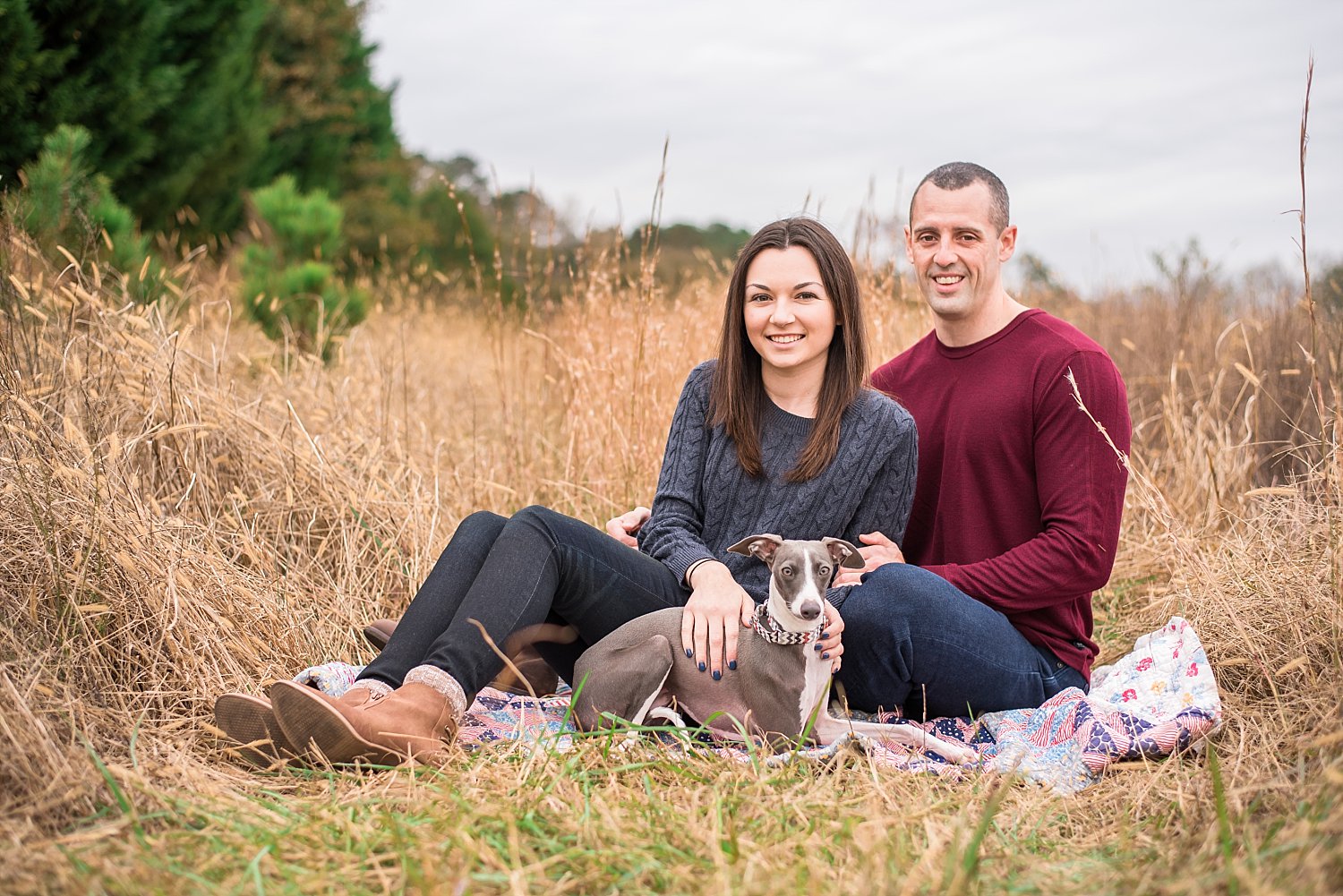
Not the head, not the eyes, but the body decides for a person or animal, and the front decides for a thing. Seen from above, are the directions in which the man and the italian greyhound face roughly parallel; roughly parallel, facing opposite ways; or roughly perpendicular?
roughly perpendicular

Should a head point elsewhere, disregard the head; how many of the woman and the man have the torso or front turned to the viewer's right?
0

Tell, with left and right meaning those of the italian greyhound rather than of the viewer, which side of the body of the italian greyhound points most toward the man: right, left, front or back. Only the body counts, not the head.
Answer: left

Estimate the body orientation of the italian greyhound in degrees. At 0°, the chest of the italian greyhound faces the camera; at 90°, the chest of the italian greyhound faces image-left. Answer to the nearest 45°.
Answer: approximately 315°

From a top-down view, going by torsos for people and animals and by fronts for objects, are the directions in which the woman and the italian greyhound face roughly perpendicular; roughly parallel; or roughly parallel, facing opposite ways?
roughly perpendicular

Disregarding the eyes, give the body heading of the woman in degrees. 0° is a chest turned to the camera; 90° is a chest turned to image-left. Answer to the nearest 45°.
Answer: approximately 45°
